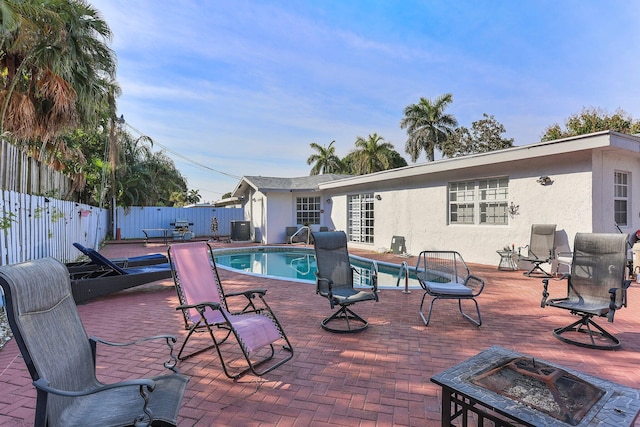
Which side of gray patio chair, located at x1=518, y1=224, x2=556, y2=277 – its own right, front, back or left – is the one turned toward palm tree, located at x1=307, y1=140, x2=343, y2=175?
right

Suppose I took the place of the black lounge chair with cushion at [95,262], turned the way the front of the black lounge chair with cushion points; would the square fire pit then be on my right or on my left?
on my right

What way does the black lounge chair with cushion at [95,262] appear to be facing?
to the viewer's right

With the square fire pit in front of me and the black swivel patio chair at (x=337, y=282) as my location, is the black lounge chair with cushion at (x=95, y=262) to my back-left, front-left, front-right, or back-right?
back-right

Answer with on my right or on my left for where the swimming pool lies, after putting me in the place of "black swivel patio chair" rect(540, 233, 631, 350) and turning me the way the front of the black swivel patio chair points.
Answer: on my right

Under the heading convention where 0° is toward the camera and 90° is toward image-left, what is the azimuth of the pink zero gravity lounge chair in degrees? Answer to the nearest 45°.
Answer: approximately 315°

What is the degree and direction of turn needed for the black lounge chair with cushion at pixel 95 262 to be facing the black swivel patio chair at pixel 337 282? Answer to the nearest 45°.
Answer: approximately 45° to its right

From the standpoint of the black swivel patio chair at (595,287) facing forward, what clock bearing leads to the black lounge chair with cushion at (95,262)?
The black lounge chair with cushion is roughly at 1 o'clock from the black swivel patio chair.

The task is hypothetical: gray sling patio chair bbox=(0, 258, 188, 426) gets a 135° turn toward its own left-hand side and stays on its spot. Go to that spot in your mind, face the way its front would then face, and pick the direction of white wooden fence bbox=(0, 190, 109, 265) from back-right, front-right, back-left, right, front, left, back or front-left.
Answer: front

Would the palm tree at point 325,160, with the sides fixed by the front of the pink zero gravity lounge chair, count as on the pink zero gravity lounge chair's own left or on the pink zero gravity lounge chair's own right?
on the pink zero gravity lounge chair's own left

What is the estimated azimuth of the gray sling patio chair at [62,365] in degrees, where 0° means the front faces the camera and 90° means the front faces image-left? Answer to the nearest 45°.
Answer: approximately 315°

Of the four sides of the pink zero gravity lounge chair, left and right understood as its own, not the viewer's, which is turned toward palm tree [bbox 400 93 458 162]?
left

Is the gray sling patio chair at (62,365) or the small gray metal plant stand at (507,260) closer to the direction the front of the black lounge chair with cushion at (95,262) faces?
the small gray metal plant stand
